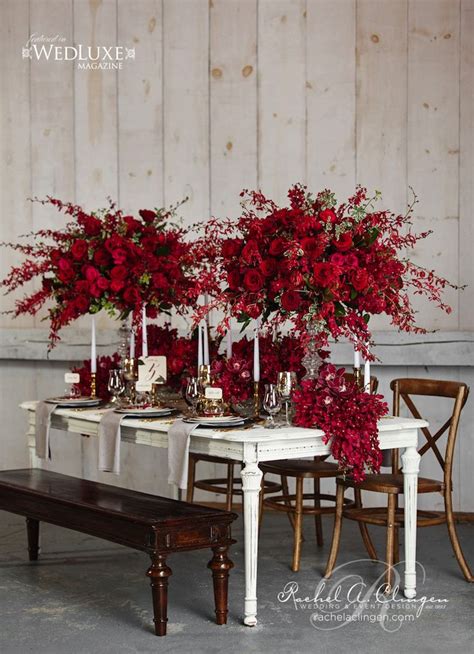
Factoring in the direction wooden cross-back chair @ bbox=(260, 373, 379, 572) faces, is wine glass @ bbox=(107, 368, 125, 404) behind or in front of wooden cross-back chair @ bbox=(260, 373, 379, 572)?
in front

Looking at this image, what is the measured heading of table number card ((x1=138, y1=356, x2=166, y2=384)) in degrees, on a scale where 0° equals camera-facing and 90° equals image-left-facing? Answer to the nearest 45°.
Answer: approximately 0°

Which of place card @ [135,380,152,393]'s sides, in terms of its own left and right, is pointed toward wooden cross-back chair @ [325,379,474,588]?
left

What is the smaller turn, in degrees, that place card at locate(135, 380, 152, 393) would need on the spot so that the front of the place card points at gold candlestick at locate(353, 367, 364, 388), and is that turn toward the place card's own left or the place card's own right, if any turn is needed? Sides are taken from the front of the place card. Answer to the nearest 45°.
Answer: approximately 90° to the place card's own left

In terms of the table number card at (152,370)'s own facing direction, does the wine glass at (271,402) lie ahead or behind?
ahead

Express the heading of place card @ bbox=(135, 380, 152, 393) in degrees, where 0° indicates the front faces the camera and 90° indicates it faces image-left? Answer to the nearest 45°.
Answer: approximately 0°

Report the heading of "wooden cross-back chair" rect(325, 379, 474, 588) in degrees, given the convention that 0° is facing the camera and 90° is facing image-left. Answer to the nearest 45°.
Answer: approximately 45°
